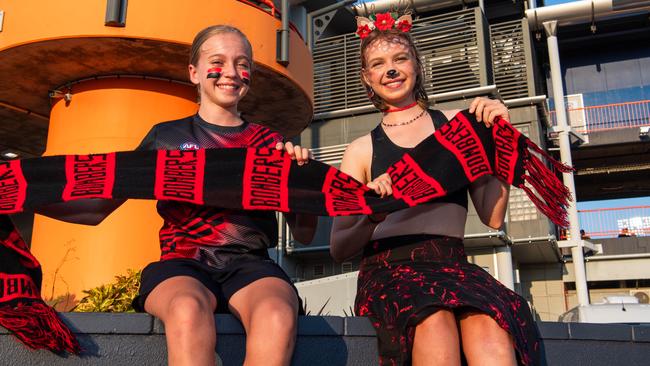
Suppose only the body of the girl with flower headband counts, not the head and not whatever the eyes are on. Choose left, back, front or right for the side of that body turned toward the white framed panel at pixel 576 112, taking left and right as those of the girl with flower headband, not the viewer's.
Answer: back

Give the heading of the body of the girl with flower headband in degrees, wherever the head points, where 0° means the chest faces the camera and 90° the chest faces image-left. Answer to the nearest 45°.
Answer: approximately 0°

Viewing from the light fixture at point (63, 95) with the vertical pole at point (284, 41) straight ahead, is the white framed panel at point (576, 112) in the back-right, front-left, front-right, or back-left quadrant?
front-left

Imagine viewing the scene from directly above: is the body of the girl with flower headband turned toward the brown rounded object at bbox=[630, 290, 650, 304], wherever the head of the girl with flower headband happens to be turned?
no

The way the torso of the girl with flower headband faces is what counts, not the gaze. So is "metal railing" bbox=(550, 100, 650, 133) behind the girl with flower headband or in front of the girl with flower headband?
behind

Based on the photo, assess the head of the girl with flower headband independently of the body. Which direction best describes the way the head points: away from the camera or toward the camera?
toward the camera

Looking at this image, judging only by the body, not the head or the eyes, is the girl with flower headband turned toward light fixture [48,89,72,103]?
no

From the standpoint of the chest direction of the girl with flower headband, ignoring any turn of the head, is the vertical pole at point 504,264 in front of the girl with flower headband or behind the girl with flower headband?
behind
